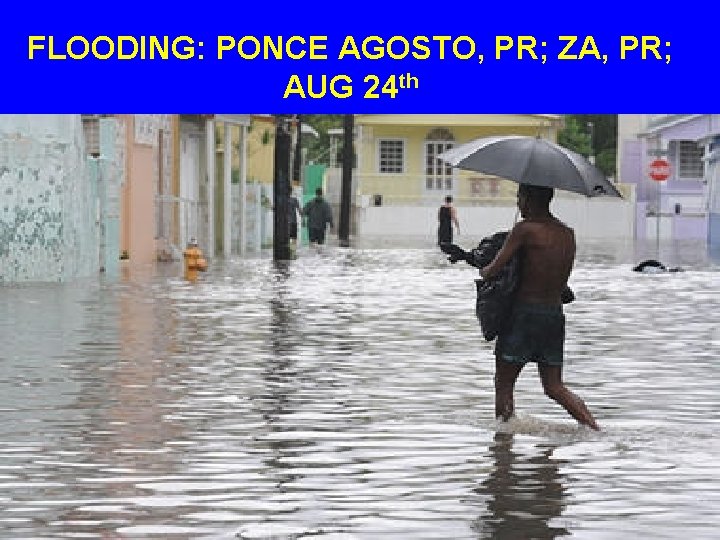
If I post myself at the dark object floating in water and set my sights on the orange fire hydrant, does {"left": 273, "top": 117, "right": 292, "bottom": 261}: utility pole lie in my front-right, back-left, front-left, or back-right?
front-right

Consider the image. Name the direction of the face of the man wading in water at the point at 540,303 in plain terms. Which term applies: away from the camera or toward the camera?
away from the camera

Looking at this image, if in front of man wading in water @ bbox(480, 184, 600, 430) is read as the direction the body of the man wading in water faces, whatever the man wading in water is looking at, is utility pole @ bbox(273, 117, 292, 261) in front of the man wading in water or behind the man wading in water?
in front

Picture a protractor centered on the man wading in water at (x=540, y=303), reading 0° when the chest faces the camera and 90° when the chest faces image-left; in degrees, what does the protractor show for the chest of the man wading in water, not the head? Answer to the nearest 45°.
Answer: approximately 135°

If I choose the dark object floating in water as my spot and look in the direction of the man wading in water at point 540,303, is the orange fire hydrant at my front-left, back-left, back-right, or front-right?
front-right

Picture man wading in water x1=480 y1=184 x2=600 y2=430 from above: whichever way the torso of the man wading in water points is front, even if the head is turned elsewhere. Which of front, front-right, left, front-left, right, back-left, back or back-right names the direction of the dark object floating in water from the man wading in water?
front-right

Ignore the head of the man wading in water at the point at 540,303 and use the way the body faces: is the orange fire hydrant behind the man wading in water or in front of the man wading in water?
in front
